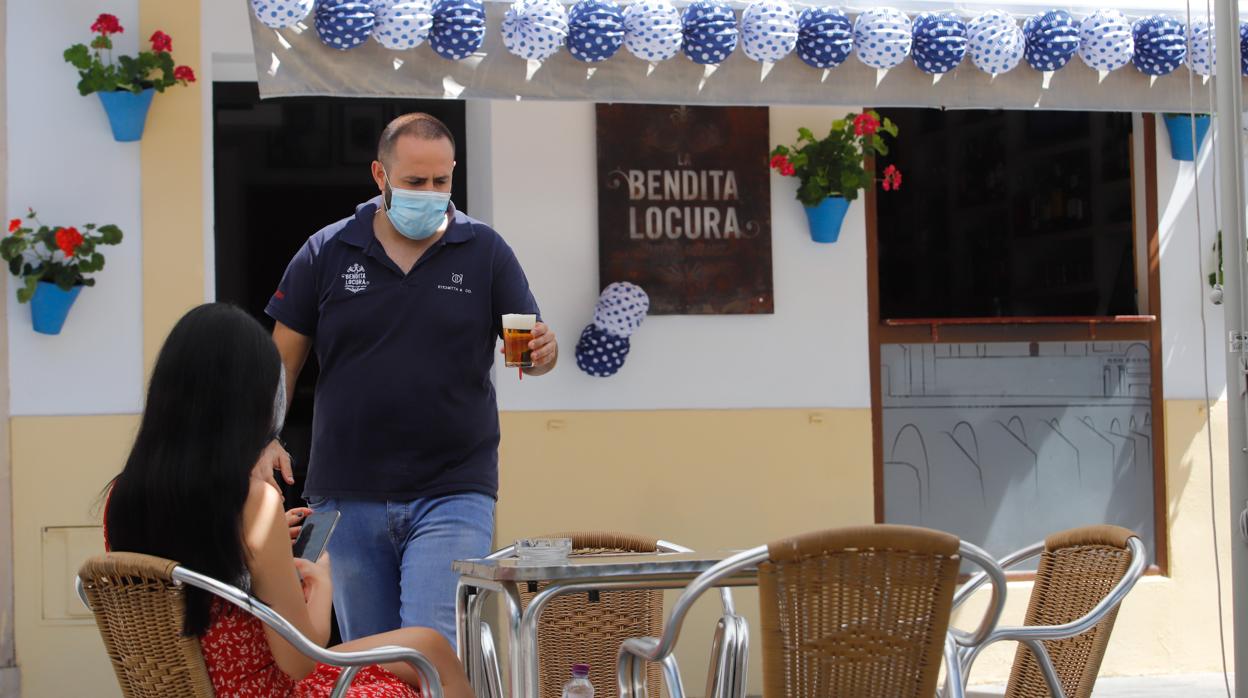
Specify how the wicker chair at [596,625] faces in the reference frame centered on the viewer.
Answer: facing the viewer

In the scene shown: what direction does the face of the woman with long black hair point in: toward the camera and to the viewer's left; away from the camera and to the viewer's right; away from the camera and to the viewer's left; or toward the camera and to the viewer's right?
away from the camera and to the viewer's right

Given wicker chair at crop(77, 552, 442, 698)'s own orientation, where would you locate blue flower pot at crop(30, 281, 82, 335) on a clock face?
The blue flower pot is roughly at 10 o'clock from the wicker chair.

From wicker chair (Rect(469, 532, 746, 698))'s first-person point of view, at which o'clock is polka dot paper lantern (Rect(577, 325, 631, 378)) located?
The polka dot paper lantern is roughly at 6 o'clock from the wicker chair.

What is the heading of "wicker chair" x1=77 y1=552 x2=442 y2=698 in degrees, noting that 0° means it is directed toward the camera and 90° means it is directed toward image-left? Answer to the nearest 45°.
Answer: approximately 225°

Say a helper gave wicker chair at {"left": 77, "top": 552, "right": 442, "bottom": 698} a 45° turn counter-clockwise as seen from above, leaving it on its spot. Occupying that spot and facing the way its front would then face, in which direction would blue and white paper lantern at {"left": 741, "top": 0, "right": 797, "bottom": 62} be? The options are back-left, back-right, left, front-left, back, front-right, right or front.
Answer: front-right

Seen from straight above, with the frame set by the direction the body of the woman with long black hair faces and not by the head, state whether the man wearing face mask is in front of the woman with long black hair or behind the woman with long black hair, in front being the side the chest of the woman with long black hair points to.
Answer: in front

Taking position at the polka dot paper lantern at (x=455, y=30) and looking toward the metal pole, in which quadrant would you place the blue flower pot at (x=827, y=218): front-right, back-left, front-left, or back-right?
front-left

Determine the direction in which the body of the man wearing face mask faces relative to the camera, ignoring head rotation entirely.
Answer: toward the camera

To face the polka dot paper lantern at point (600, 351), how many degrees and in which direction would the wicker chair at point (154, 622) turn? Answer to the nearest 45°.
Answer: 0° — it already faces it

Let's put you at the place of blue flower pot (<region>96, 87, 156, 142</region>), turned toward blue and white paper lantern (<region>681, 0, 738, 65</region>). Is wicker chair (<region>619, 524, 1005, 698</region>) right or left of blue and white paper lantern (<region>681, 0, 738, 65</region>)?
right
